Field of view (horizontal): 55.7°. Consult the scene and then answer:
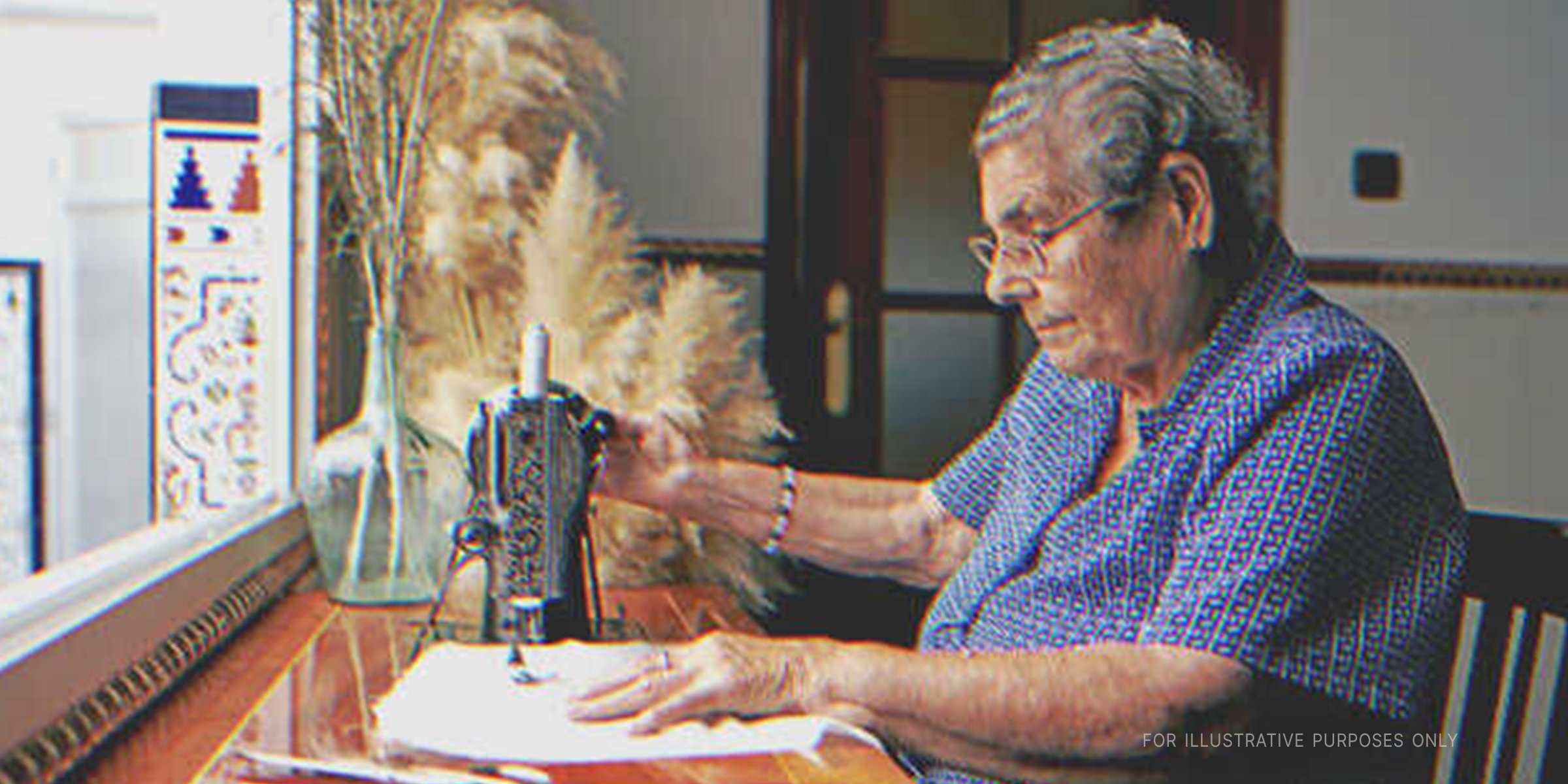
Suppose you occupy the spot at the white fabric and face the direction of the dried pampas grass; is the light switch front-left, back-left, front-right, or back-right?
front-right

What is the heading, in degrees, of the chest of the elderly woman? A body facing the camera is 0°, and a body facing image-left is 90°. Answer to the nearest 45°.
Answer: approximately 45°

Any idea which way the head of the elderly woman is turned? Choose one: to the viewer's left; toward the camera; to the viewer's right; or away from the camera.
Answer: to the viewer's left

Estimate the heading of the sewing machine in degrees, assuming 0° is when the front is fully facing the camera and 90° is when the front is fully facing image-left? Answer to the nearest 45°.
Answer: approximately 270°

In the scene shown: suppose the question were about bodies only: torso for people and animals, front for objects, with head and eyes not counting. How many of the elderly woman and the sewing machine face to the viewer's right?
1

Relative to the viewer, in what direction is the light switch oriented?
toward the camera

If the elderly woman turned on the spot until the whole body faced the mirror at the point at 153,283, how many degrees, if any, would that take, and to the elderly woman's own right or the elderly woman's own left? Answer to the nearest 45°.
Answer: approximately 45° to the elderly woman's own right

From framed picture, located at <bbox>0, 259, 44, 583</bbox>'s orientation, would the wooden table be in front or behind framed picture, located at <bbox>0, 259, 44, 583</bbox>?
in front

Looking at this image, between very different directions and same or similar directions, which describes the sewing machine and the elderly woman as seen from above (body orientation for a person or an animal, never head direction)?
very different directions
